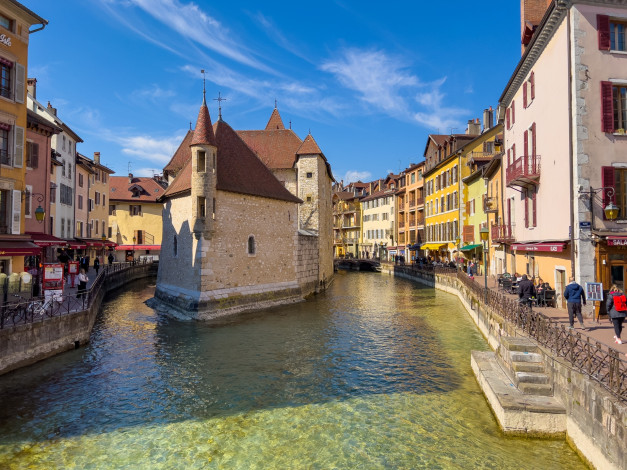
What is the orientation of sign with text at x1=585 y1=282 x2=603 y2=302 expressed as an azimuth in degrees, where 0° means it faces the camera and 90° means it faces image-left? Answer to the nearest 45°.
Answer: approximately 0°

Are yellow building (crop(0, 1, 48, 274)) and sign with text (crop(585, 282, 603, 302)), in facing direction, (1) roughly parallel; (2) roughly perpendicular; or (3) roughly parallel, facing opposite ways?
roughly perpendicular

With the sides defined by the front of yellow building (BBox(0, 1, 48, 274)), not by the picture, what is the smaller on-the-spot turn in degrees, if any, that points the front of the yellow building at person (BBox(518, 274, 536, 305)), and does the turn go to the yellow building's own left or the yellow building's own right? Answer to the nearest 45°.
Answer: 0° — it already faces them

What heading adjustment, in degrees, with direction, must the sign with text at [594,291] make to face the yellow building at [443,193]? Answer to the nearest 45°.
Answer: approximately 135° to its right

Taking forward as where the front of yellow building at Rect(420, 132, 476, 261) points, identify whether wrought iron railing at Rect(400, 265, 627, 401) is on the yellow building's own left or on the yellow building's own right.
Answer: on the yellow building's own left

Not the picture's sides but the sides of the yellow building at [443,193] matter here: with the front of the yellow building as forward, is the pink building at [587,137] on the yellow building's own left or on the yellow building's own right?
on the yellow building's own left

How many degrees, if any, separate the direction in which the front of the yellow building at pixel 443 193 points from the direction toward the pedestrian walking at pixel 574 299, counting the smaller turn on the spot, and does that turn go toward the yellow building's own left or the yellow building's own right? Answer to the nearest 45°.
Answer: approximately 45° to the yellow building's own left

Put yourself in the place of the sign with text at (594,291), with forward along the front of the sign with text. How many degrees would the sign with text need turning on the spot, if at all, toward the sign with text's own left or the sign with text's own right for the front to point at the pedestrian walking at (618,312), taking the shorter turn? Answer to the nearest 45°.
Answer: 0° — it already faces them

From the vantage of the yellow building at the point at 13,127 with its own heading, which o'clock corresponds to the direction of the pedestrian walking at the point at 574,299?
The pedestrian walking is roughly at 12 o'clock from the yellow building.

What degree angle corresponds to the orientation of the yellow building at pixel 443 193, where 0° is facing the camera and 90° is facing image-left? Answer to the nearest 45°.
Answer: approximately 45°

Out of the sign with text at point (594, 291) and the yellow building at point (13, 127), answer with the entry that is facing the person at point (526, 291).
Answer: the yellow building

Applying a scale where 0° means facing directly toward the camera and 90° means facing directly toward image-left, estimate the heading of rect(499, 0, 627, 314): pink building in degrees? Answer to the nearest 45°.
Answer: approximately 45°
